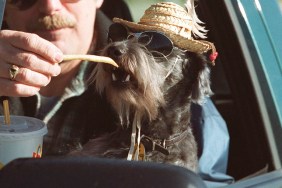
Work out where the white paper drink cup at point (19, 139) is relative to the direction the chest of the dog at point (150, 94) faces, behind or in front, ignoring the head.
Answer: in front

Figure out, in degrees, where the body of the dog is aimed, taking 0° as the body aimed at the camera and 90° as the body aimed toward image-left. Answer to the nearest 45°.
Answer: approximately 45°
